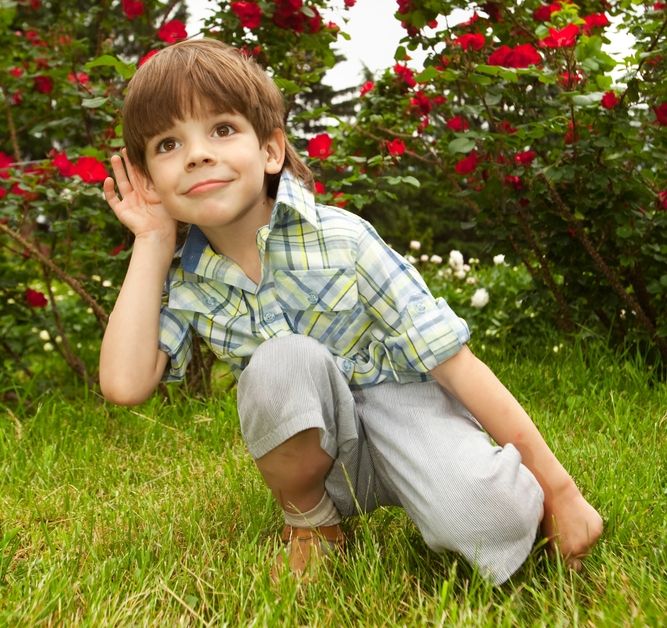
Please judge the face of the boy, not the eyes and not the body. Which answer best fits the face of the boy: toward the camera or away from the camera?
toward the camera

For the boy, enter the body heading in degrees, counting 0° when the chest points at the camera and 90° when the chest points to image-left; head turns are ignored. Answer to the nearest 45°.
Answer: approximately 0°

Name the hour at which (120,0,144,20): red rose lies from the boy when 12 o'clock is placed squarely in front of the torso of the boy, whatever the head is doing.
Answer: The red rose is roughly at 5 o'clock from the boy.

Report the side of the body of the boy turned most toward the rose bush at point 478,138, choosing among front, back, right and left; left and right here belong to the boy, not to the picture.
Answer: back

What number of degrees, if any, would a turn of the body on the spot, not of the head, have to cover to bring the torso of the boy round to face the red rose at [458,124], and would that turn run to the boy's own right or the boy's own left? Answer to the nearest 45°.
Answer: approximately 180°

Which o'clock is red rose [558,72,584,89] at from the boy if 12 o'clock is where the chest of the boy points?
The red rose is roughly at 7 o'clock from the boy.

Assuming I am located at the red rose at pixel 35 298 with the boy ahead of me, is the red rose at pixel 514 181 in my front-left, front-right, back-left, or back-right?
front-left

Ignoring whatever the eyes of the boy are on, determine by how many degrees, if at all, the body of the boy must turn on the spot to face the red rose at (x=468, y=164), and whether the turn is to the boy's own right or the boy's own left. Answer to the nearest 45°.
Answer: approximately 180°

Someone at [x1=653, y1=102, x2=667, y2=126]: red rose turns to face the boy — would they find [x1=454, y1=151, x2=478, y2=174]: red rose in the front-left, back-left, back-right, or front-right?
front-right

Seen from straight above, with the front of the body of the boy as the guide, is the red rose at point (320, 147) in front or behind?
behind

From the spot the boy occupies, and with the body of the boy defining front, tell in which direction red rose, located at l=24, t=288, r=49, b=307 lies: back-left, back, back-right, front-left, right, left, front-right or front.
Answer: back-right
